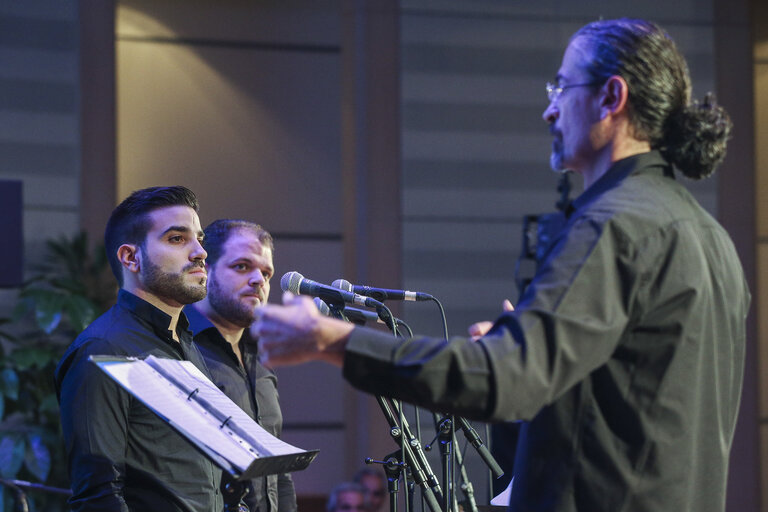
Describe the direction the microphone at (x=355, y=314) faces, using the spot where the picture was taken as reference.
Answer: facing to the left of the viewer

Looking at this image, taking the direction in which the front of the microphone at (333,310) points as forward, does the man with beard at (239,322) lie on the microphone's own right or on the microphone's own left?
on the microphone's own right

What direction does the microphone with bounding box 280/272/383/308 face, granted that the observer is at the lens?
facing to the left of the viewer

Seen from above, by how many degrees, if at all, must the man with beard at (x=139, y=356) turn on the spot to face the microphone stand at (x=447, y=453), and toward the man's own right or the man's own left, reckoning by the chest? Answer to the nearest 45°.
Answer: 0° — they already face it

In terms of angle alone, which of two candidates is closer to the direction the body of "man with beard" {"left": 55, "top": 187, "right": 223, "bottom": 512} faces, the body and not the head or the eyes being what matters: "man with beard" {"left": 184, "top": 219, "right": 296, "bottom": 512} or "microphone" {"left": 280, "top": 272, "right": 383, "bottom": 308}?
the microphone

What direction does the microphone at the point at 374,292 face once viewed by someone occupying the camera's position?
facing to the left of the viewer

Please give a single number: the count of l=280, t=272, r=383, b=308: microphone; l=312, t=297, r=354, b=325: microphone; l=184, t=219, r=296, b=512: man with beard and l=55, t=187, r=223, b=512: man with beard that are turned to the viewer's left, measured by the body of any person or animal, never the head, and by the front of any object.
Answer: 2
